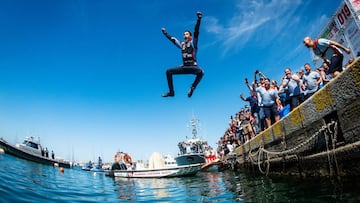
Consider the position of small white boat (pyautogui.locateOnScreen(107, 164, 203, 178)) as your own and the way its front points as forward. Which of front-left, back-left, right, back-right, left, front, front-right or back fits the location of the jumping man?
right

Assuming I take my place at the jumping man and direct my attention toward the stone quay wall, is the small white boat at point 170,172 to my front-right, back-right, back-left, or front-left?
back-left

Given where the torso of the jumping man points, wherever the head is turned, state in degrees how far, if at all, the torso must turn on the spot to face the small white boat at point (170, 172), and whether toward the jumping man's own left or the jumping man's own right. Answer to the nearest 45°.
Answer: approximately 135° to the jumping man's own right

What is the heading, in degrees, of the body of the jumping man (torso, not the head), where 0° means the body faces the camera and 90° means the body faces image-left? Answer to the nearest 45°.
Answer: approximately 45°

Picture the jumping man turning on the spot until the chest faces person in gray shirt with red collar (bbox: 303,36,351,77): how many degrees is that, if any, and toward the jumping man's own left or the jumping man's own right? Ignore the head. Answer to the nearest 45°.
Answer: approximately 135° to the jumping man's own left

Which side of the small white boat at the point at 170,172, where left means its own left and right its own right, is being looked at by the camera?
right
